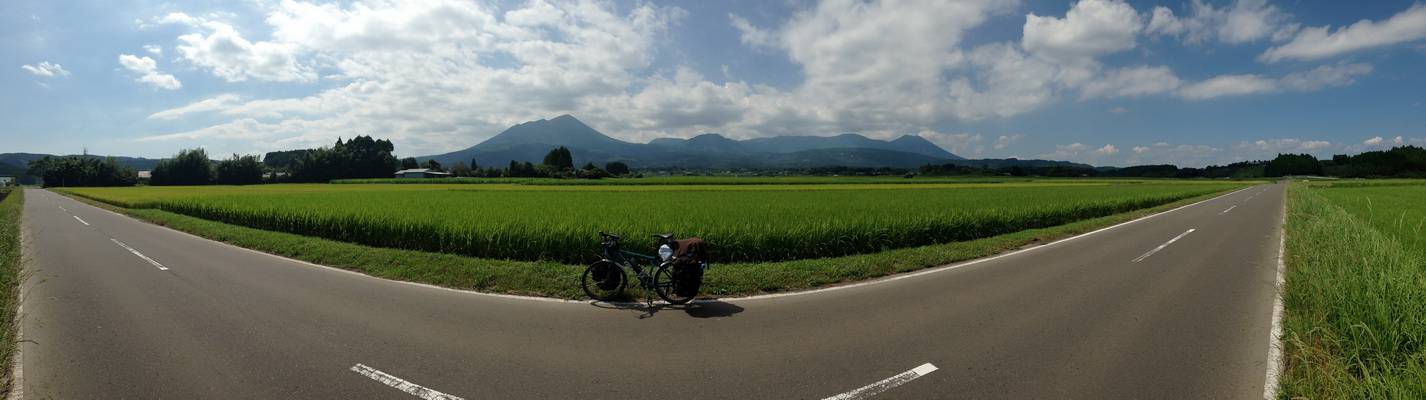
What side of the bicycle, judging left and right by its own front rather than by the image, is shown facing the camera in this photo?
left
